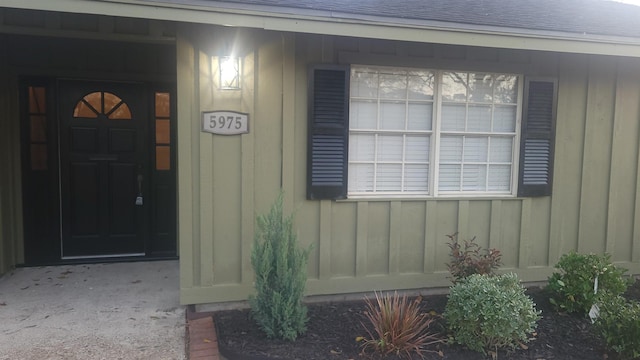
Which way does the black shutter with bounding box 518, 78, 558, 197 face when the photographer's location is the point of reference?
facing the viewer

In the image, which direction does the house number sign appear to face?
toward the camera

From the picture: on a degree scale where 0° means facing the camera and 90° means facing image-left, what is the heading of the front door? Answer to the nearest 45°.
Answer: approximately 0°

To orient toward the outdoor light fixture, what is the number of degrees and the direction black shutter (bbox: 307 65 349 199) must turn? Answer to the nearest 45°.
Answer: approximately 90° to its right

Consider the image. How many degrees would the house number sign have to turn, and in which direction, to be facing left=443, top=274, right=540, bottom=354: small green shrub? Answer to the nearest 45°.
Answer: approximately 45° to its left

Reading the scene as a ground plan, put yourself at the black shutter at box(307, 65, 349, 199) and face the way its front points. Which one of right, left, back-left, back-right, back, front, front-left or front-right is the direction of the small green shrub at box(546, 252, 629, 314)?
left

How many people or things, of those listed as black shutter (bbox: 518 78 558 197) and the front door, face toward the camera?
2

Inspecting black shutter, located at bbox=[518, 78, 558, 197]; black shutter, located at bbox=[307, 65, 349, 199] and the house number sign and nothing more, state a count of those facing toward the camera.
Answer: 3

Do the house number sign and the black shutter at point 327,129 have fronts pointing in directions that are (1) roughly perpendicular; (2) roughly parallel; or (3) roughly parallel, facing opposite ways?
roughly parallel

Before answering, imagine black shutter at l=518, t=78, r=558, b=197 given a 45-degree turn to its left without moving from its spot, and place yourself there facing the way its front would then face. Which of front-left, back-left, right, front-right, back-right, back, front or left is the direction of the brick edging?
right

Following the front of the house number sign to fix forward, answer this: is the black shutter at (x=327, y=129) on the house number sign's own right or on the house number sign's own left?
on the house number sign's own left

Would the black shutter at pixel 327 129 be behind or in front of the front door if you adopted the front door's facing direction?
in front
